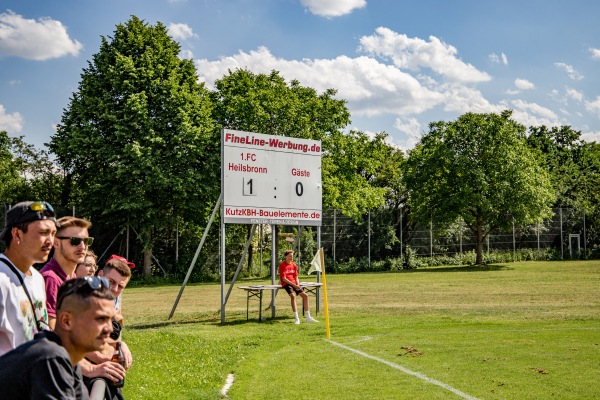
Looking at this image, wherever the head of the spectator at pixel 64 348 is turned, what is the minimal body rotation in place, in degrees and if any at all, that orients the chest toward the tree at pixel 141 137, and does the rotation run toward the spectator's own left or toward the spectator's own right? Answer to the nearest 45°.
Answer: approximately 90° to the spectator's own left

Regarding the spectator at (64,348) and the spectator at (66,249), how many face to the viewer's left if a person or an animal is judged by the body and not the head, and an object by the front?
0

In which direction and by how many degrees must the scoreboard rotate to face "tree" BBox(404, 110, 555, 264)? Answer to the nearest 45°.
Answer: approximately 90° to its left

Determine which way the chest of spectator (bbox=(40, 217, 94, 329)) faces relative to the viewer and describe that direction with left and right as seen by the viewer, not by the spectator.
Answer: facing the viewer and to the right of the viewer

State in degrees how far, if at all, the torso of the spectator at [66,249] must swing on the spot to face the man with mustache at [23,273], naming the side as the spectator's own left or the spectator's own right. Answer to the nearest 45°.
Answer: approximately 45° to the spectator's own right

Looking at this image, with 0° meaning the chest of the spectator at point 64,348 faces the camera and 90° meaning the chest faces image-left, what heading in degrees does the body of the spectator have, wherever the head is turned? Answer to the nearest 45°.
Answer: approximately 270°

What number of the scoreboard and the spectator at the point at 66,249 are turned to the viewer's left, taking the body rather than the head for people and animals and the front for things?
0

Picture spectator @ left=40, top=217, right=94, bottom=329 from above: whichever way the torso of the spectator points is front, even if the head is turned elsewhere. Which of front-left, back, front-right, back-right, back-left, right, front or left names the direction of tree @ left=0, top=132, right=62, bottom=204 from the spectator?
back-left

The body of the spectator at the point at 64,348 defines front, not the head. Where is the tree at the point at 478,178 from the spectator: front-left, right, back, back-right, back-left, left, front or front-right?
front-left

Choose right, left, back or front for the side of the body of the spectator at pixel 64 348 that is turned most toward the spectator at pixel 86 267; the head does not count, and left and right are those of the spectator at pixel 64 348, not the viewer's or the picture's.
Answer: left

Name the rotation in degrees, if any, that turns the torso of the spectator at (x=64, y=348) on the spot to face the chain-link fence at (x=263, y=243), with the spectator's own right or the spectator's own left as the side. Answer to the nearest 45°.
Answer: approximately 90° to the spectator's own left

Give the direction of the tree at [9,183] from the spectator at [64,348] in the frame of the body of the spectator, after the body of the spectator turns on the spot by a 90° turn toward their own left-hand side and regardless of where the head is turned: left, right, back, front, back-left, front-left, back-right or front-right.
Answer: front
